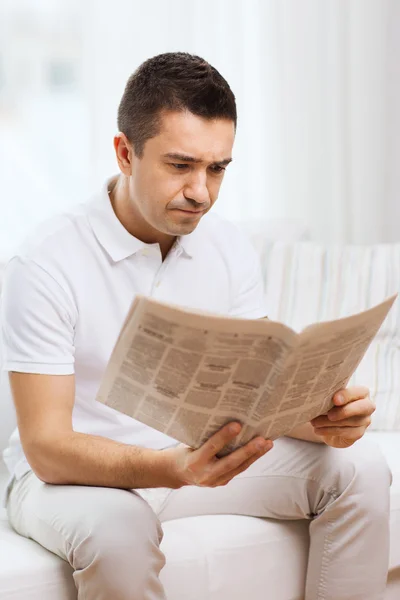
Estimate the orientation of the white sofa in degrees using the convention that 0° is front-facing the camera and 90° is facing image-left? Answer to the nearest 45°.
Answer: approximately 0°

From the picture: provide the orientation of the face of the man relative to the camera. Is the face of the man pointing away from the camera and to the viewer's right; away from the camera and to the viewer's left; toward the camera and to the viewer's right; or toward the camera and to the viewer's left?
toward the camera and to the viewer's right

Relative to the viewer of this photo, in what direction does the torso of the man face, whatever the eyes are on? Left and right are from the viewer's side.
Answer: facing the viewer and to the right of the viewer
